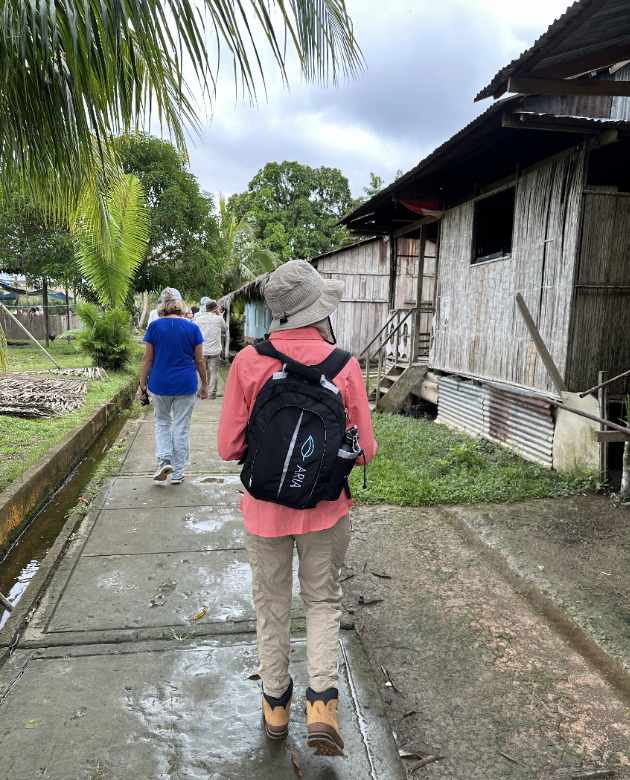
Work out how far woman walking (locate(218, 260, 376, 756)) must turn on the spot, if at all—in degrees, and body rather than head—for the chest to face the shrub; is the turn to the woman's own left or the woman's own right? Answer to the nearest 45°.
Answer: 0° — they already face it

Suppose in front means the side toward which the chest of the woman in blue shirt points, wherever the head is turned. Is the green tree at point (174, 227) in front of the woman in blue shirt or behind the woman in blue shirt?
in front

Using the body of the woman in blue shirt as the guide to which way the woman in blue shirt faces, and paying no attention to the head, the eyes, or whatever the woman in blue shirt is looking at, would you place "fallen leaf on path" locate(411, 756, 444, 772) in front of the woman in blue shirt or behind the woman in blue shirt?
behind

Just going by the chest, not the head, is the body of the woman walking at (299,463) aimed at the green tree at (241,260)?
yes

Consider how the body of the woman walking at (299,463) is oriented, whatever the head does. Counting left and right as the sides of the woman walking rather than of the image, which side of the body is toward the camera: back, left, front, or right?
back

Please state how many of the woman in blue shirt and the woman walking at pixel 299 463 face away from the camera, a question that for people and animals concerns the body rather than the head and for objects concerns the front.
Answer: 2

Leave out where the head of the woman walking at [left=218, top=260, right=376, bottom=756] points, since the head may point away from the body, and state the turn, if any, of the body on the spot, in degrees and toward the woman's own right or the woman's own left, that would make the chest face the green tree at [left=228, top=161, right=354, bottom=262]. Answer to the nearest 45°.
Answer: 0° — they already face it

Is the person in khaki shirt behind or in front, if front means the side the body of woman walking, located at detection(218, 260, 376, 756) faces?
in front

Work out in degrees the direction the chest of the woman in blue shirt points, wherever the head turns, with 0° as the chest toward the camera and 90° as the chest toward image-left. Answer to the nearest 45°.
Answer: approximately 180°

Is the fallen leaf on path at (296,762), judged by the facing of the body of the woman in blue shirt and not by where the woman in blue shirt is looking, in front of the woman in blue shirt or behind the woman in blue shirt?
behind

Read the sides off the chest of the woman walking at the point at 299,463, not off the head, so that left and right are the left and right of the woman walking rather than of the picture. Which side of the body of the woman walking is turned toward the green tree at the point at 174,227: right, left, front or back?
front

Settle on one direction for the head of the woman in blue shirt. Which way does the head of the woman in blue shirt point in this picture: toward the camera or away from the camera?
away from the camera

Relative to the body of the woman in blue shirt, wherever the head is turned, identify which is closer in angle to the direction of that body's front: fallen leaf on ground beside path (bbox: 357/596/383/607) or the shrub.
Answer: the shrub

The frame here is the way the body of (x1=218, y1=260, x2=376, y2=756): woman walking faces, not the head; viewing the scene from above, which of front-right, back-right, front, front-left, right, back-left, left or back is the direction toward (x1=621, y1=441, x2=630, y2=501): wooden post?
front-right

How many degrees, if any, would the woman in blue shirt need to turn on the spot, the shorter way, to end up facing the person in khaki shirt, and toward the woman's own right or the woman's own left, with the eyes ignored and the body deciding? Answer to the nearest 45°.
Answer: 0° — they already face them
